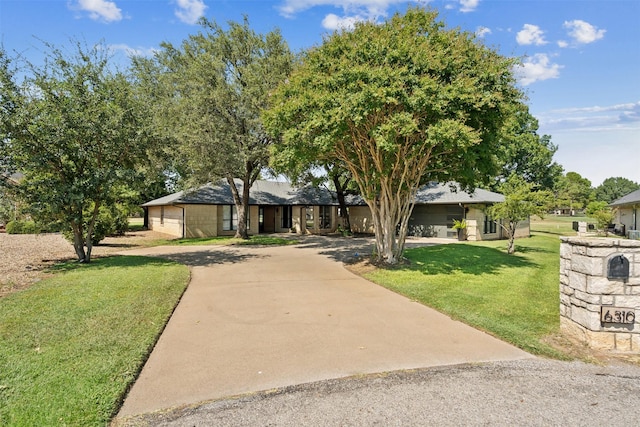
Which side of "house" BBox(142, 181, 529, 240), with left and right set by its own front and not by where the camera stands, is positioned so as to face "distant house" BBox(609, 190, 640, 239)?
left

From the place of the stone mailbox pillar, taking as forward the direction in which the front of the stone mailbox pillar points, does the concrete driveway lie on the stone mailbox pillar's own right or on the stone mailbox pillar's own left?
on the stone mailbox pillar's own right

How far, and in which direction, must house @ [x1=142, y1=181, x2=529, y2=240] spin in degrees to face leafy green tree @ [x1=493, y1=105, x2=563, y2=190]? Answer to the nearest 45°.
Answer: approximately 135° to its left

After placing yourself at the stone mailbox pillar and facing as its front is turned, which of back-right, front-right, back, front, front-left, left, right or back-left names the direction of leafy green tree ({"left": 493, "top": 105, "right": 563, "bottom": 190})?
back

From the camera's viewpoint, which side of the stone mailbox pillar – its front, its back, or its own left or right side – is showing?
front

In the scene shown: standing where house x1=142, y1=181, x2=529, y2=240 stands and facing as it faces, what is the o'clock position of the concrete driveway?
The concrete driveway is roughly at 12 o'clock from the house.

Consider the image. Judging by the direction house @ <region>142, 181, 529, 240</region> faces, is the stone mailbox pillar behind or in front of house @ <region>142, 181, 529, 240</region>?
in front

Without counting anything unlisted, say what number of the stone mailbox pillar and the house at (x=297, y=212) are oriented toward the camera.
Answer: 2

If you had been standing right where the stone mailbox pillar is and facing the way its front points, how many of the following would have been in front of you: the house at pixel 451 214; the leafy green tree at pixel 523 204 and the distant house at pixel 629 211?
0

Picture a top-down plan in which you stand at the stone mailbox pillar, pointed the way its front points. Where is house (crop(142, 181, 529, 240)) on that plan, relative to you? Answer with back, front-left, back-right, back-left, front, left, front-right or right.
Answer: back-right

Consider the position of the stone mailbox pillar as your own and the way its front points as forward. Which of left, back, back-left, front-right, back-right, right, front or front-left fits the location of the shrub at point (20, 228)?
right

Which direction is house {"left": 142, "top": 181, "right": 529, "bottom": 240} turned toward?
toward the camera
